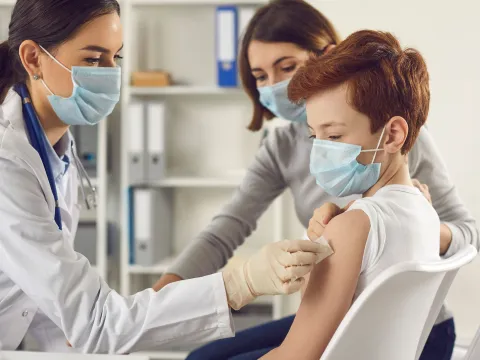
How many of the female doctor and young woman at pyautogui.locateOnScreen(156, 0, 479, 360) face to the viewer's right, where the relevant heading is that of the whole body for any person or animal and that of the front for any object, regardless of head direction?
1

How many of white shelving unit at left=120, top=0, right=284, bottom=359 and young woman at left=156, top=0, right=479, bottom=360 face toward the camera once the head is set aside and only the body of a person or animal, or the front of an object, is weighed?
2

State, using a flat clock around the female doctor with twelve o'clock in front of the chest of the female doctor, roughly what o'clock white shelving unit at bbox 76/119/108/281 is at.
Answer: The white shelving unit is roughly at 9 o'clock from the female doctor.

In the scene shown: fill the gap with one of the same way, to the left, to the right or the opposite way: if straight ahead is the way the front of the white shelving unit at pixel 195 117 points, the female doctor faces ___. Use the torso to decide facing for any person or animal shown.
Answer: to the left

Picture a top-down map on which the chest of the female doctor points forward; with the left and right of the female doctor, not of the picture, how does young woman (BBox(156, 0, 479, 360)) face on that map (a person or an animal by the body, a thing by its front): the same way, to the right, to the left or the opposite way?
to the right

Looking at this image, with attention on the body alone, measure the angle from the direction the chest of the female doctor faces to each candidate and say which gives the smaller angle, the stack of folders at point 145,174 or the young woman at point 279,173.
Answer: the young woman

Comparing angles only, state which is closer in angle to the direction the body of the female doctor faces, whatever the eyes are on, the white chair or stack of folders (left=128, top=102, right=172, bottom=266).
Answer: the white chair

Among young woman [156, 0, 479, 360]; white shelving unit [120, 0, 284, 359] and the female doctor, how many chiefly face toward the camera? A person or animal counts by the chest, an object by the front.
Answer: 2

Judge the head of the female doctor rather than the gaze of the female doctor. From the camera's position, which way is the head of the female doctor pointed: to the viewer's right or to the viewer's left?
to the viewer's right

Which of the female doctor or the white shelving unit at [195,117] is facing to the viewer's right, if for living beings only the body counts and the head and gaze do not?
the female doctor

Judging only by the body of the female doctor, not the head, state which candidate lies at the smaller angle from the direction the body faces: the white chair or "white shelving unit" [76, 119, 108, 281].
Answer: the white chair

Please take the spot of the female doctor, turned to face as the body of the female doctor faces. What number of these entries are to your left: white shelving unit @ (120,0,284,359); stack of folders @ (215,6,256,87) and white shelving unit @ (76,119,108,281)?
3

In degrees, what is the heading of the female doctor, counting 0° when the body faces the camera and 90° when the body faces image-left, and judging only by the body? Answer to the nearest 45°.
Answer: approximately 270°
